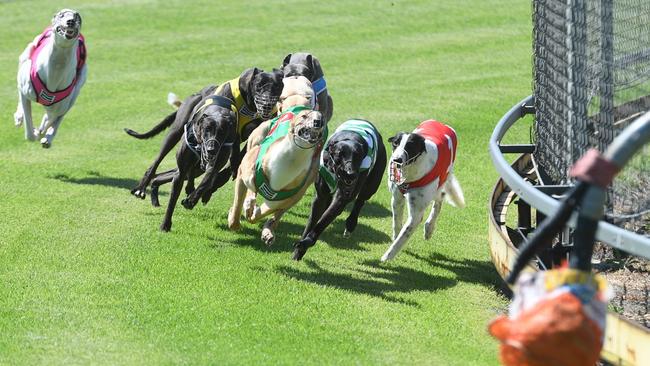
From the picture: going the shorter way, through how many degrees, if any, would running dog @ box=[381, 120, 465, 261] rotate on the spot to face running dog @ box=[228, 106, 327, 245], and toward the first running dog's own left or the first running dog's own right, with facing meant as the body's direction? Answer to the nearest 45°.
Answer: approximately 45° to the first running dog's own right

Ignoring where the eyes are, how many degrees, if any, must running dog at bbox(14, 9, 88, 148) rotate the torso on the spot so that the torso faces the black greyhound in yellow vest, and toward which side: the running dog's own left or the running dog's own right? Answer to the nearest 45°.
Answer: approximately 45° to the running dog's own left

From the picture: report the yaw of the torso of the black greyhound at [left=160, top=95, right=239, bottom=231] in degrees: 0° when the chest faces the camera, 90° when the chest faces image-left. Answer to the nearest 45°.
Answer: approximately 0°

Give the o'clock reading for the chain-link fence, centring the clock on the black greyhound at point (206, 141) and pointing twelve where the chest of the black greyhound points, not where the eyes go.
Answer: The chain-link fence is roughly at 10 o'clock from the black greyhound.

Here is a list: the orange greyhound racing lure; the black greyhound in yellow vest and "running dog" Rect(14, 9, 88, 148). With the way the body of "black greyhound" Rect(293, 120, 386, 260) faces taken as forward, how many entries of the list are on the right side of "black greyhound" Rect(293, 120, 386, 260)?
2

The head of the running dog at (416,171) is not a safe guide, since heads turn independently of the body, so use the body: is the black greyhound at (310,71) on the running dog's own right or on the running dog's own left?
on the running dog's own right

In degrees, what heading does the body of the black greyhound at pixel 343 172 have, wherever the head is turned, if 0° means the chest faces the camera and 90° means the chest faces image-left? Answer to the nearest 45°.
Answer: approximately 45°

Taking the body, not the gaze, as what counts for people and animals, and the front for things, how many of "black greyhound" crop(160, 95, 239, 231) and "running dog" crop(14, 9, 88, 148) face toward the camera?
2

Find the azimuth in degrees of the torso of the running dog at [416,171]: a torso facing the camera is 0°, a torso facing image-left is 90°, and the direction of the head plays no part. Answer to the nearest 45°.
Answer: approximately 45°
